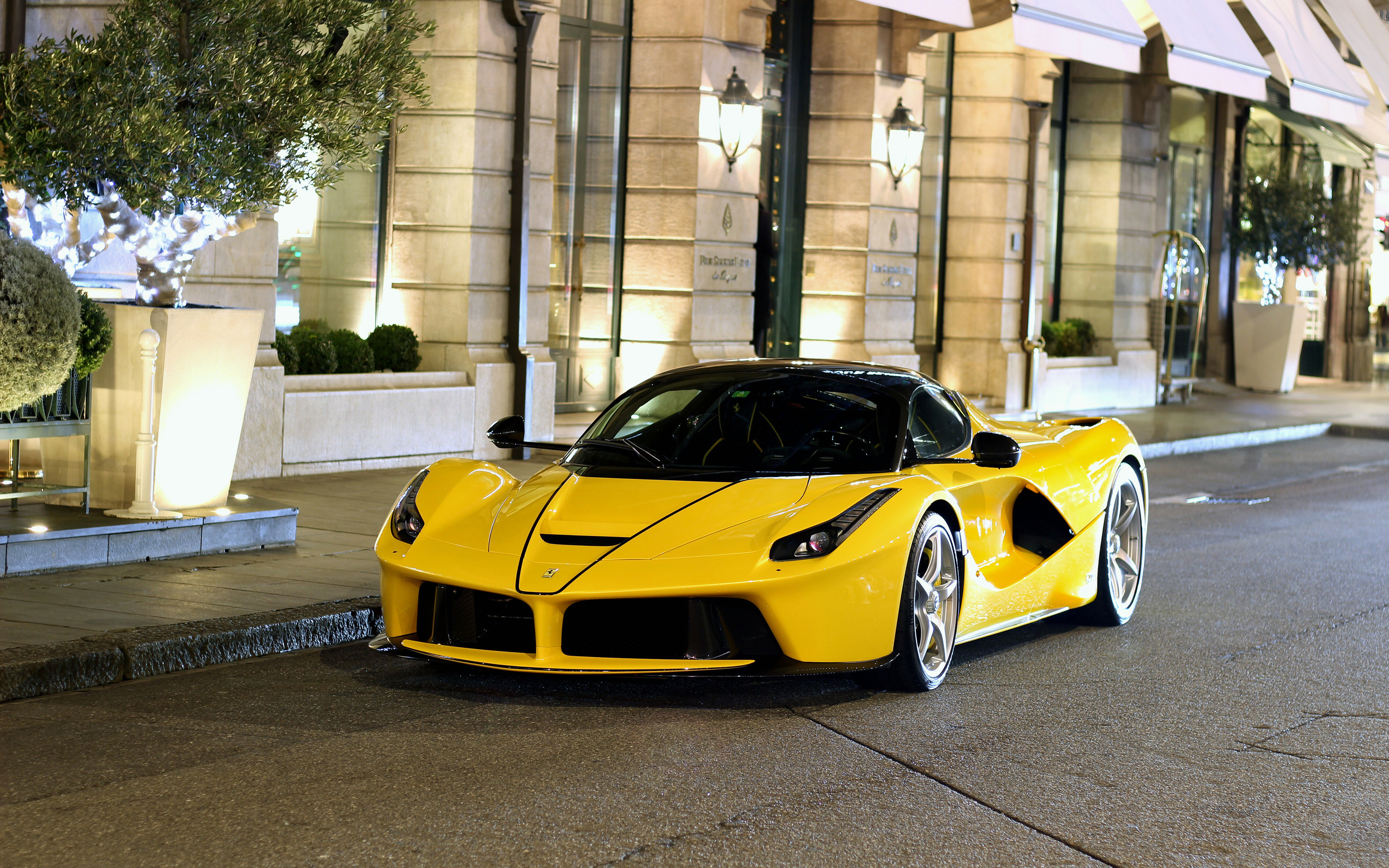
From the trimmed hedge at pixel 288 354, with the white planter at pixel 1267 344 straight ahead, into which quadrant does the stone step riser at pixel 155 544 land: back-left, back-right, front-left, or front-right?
back-right

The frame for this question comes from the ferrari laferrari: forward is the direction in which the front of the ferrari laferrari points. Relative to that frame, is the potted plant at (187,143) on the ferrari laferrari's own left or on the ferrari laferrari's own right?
on the ferrari laferrari's own right

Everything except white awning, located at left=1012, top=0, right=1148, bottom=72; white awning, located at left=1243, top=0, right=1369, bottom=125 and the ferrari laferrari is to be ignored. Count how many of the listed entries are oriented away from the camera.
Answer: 0

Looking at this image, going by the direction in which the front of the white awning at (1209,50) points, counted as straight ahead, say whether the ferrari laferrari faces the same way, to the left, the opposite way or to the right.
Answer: to the right

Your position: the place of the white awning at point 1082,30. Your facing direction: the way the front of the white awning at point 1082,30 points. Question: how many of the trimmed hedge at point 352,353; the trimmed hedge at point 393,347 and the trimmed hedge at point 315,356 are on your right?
3

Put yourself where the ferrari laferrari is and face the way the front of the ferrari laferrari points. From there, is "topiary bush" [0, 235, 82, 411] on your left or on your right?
on your right

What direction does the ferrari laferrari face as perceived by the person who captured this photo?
facing the viewer and to the left of the viewer

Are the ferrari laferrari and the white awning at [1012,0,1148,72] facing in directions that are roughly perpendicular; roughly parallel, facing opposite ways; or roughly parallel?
roughly perpendicular

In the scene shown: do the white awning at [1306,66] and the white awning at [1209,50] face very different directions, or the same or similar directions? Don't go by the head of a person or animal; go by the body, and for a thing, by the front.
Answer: same or similar directions

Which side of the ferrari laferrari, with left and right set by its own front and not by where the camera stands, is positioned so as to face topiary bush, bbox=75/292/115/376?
right
